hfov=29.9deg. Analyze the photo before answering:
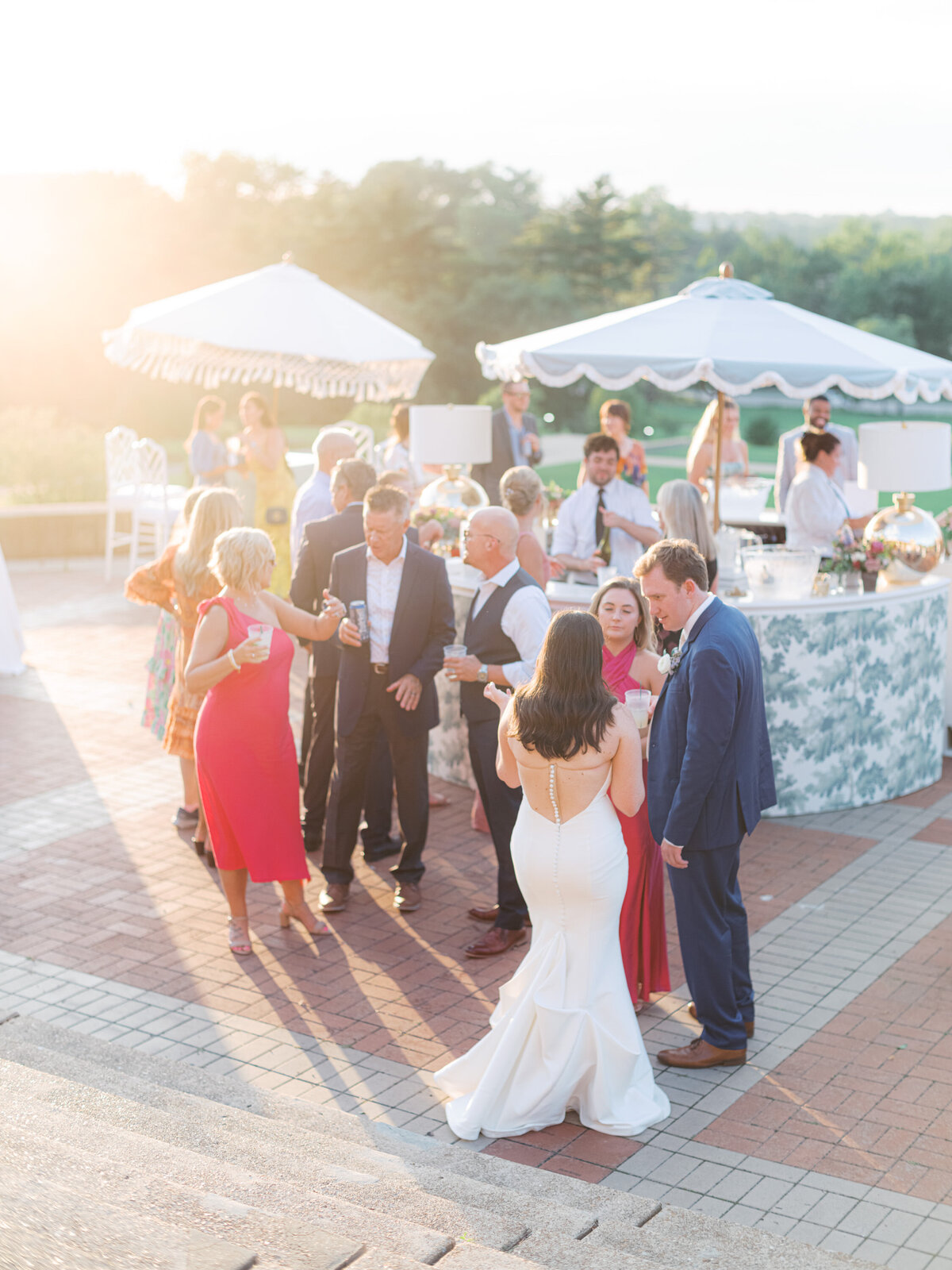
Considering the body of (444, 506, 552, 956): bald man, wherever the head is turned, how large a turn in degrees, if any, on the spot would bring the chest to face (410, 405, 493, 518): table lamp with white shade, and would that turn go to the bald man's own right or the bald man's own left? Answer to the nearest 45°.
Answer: approximately 90° to the bald man's own right

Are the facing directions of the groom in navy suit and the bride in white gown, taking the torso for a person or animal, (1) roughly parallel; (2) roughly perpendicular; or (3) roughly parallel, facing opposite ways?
roughly perpendicular

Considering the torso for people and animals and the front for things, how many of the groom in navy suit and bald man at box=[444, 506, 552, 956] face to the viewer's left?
2

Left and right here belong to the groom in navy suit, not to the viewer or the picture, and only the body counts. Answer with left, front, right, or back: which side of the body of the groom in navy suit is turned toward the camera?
left

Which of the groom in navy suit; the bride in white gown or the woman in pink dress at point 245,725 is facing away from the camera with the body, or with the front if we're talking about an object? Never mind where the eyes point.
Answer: the bride in white gown

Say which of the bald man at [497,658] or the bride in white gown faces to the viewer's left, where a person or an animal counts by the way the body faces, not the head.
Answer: the bald man

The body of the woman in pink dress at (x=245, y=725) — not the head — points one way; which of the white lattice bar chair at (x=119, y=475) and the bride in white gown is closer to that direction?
the bride in white gown

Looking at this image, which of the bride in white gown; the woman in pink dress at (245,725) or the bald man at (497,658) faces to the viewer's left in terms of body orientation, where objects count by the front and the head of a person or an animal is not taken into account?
the bald man

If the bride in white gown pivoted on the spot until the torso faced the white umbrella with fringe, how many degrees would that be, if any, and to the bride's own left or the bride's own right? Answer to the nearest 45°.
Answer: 0° — they already face it

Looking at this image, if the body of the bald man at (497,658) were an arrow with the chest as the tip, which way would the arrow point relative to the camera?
to the viewer's left

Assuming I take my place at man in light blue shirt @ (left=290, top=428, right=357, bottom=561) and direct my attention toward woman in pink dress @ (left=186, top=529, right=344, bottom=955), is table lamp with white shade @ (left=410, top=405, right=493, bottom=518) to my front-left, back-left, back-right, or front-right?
back-left

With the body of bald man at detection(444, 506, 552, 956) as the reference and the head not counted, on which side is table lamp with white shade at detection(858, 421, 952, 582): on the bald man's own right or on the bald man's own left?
on the bald man's own right

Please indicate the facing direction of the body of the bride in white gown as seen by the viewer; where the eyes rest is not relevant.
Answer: away from the camera
